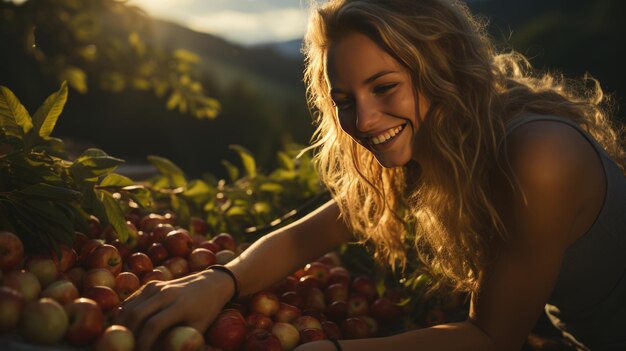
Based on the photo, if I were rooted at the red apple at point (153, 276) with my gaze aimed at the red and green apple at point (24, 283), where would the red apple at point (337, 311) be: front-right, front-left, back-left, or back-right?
back-left

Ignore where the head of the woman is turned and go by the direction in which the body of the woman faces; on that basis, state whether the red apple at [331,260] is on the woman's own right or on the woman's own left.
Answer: on the woman's own right

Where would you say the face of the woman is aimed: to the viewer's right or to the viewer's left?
to the viewer's left

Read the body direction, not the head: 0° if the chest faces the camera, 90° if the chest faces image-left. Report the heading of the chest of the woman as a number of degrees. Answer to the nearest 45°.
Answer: approximately 45°

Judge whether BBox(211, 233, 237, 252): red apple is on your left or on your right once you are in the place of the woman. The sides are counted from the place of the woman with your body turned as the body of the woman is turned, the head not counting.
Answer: on your right

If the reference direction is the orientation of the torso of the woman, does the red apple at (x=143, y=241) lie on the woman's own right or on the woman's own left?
on the woman's own right

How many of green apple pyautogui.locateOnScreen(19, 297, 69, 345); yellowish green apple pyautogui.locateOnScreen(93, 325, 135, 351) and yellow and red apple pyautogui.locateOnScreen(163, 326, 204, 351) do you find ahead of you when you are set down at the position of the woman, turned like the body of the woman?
3

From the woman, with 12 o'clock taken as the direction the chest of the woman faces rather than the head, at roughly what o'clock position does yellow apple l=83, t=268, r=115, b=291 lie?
The yellow apple is roughly at 1 o'clock from the woman.
